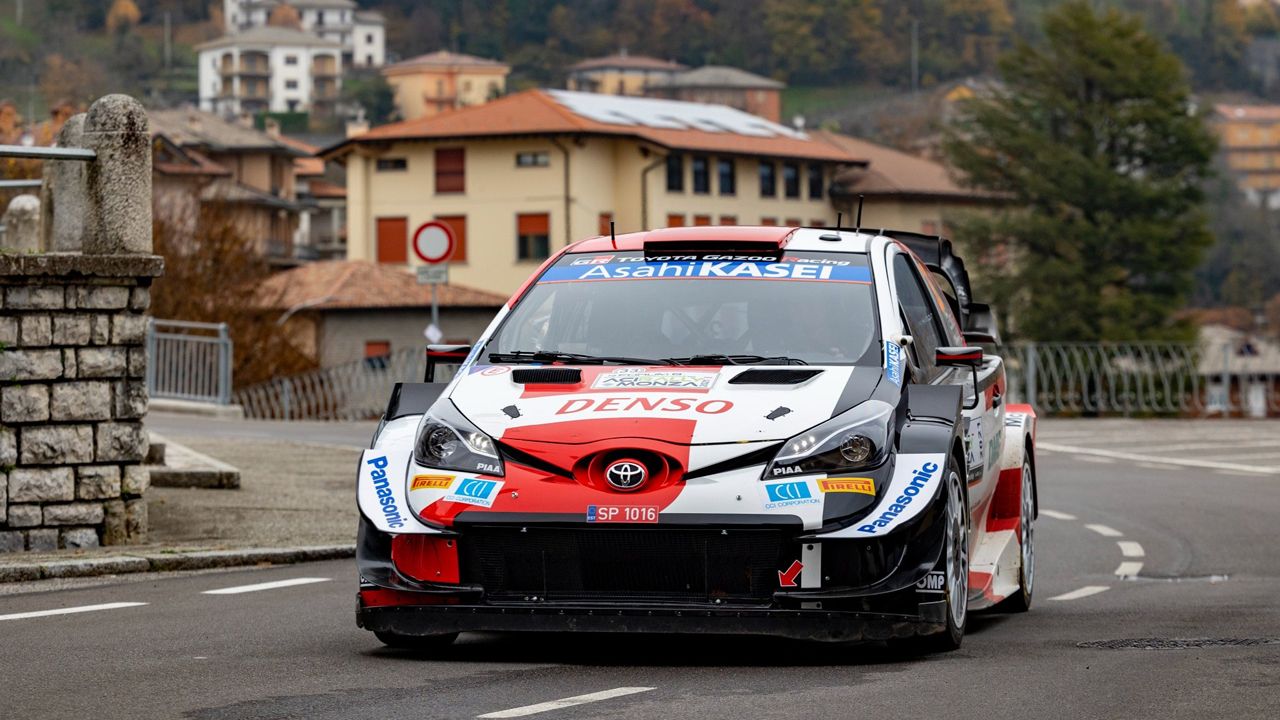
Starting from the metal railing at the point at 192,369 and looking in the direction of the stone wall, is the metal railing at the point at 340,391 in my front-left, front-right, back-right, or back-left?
back-left

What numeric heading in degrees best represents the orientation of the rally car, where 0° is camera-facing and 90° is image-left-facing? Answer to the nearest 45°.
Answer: approximately 0°

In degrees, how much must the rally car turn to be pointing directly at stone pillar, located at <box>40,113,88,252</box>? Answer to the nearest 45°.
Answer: approximately 135° to its right

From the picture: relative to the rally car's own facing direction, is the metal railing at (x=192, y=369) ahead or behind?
behind

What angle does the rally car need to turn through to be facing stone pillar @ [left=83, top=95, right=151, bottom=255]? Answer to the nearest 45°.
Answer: approximately 135° to its right

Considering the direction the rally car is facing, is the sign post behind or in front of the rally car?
behind

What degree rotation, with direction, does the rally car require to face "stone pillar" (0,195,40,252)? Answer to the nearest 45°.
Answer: approximately 135° to its right

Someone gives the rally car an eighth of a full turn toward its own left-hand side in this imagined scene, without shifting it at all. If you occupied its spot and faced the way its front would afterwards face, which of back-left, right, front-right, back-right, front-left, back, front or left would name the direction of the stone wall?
back
